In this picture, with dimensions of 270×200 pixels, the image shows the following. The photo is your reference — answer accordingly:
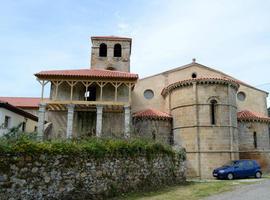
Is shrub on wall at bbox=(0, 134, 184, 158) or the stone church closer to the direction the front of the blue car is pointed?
the shrub on wall

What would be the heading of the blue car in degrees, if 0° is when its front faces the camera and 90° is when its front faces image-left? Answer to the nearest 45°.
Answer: approximately 45°

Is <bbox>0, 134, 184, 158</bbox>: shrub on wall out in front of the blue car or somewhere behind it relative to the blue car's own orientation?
in front
